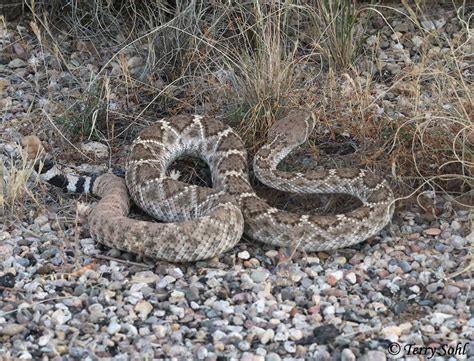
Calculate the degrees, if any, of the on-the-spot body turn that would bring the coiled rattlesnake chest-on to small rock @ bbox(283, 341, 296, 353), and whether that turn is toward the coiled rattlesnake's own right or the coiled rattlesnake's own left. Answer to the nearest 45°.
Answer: approximately 135° to the coiled rattlesnake's own right

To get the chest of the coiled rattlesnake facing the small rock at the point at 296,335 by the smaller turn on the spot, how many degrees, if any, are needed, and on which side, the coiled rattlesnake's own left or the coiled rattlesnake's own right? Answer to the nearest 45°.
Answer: approximately 135° to the coiled rattlesnake's own right

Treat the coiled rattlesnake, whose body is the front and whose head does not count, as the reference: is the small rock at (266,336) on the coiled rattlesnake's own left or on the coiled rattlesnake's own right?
on the coiled rattlesnake's own right

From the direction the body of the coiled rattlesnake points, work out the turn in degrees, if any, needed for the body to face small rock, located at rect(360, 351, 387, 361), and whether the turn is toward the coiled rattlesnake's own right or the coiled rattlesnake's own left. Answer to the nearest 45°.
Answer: approximately 90° to the coiled rattlesnake's own right

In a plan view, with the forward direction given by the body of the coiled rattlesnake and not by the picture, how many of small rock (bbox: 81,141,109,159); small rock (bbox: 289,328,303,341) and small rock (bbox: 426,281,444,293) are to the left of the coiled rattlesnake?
1

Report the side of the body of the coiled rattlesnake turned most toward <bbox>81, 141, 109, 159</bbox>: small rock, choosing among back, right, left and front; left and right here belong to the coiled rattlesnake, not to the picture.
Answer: left

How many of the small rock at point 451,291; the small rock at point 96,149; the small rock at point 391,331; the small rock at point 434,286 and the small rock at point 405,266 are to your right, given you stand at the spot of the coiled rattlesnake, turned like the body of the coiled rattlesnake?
4

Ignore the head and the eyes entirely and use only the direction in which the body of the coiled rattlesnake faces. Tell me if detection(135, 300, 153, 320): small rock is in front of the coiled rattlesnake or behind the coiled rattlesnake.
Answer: behind

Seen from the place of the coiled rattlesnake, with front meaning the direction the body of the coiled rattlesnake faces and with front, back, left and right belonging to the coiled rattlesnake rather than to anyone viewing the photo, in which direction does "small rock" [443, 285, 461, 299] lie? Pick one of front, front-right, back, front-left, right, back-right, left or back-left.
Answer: right

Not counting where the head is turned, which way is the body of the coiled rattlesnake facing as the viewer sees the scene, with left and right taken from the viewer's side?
facing away from the viewer and to the right of the viewer

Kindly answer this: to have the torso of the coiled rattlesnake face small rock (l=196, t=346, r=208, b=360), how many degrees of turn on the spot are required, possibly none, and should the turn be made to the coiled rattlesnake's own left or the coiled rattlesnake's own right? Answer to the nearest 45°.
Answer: approximately 135° to the coiled rattlesnake's own right

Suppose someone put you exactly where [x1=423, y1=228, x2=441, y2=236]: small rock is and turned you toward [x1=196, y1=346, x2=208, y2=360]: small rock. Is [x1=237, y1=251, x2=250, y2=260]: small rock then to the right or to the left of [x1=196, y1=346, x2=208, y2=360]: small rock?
right

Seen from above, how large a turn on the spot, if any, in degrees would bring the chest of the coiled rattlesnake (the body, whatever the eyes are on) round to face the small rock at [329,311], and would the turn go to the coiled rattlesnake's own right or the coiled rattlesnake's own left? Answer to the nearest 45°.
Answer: approximately 90° to the coiled rattlesnake's own right
